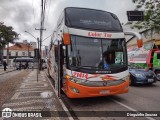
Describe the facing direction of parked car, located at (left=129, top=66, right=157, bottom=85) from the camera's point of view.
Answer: facing the viewer and to the right of the viewer

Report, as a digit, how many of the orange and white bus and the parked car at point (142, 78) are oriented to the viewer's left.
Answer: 0

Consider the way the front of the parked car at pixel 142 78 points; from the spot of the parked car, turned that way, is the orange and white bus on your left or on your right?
on your right

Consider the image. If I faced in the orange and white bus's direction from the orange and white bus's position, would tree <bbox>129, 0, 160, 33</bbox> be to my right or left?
on my left

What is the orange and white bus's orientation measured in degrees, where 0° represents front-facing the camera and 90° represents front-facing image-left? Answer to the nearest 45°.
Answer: approximately 315°

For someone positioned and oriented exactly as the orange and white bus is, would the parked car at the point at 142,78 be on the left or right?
on its left
